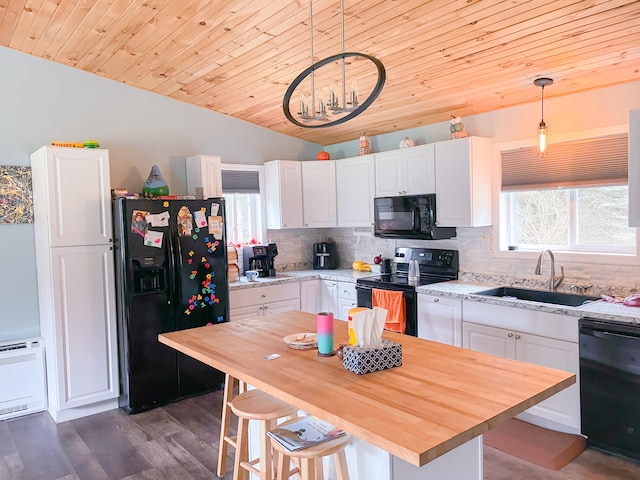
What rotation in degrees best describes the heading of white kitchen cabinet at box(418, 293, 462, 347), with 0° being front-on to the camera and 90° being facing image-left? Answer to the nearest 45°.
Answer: approximately 45°

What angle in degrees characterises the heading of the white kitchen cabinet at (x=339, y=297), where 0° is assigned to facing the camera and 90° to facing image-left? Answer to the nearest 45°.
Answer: approximately 45°

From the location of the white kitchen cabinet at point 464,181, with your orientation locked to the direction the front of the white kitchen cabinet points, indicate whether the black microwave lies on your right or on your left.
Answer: on your right

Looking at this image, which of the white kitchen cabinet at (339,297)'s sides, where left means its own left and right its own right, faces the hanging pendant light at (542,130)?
left

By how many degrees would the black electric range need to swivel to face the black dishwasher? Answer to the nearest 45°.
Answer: approximately 90° to its left
